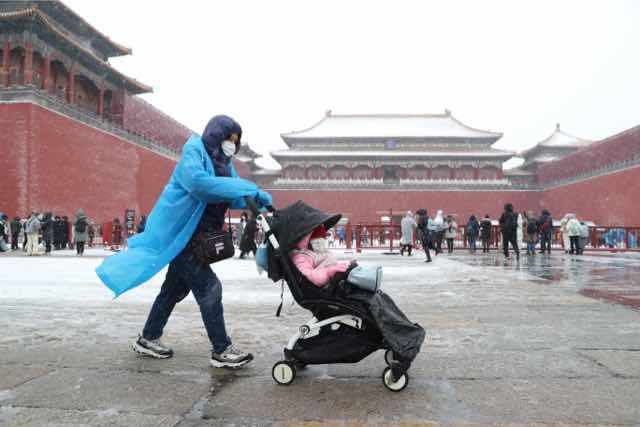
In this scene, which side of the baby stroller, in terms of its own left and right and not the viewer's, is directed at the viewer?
right

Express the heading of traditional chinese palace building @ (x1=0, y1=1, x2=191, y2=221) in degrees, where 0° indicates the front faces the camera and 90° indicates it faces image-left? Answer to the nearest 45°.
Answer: approximately 315°

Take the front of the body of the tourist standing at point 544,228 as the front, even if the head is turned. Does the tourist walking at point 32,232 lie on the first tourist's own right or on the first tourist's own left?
on the first tourist's own left

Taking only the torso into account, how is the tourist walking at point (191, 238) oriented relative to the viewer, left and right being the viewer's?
facing to the right of the viewer

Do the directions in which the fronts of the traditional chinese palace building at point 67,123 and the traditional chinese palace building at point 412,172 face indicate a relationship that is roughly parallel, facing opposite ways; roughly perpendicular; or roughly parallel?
roughly perpendicular

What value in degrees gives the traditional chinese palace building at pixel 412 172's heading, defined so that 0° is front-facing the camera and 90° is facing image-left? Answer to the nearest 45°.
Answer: approximately 0°

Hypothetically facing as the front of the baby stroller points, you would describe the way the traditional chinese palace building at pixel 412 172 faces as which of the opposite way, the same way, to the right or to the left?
to the right

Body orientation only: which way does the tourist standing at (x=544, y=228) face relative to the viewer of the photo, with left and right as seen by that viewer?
facing away from the viewer

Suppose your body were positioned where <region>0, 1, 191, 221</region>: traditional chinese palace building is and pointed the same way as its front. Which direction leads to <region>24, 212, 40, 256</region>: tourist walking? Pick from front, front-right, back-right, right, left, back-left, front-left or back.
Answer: front-right

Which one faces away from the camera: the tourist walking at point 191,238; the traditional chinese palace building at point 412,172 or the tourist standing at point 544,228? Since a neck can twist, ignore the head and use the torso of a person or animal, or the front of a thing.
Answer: the tourist standing at point 544,228

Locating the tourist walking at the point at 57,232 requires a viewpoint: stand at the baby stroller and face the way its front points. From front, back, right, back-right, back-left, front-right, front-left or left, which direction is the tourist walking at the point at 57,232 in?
back-left

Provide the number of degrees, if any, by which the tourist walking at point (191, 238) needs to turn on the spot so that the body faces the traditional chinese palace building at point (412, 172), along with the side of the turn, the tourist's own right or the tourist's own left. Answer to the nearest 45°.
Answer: approximately 45° to the tourist's own left

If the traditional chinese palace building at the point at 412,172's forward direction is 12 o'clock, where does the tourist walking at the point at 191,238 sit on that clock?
The tourist walking is roughly at 12 o'clock from the traditional chinese palace building.

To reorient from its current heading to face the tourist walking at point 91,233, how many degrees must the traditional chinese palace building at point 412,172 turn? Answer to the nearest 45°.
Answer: approximately 45° to its right

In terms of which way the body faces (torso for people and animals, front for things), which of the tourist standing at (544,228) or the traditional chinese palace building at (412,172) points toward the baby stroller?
the traditional chinese palace building
